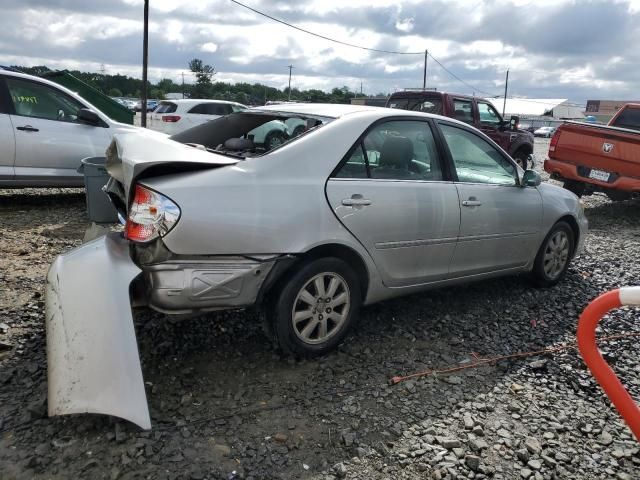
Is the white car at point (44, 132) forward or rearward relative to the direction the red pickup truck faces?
rearward

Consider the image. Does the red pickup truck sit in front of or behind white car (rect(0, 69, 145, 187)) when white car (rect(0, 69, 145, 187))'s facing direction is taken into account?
in front

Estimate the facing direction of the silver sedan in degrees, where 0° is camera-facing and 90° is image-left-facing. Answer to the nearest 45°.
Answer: approximately 225°

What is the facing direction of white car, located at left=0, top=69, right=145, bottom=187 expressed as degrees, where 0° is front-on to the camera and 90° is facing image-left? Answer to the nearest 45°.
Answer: approximately 270°

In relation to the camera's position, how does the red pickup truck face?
facing away from the viewer and to the right of the viewer

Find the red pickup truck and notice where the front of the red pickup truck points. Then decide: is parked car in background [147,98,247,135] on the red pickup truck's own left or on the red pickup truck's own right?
on the red pickup truck's own left

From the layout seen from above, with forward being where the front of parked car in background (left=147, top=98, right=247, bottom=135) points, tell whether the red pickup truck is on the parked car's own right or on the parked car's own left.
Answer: on the parked car's own right

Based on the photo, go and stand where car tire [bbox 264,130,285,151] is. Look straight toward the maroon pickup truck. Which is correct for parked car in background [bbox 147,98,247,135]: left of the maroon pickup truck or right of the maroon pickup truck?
left

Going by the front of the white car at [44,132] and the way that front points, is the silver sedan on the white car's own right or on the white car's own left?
on the white car's own right

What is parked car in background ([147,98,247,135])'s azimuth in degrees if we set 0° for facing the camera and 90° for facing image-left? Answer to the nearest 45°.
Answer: approximately 225°

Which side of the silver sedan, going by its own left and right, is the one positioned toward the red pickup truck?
front
